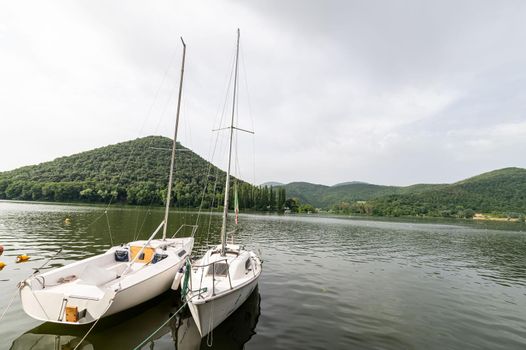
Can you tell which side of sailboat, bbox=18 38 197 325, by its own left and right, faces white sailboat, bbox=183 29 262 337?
right

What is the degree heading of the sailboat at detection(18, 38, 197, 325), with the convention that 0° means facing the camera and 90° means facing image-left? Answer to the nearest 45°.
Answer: approximately 225°
